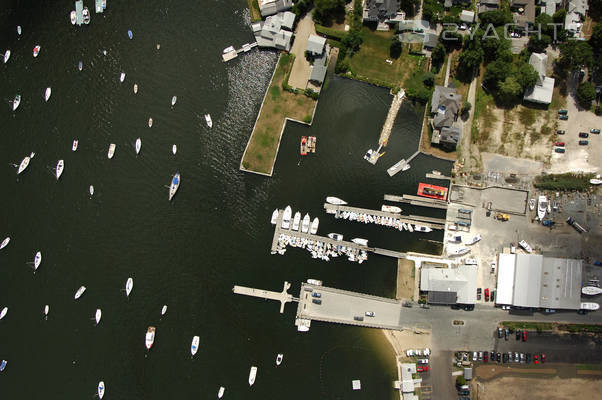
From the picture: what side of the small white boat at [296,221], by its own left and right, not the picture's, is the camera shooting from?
back

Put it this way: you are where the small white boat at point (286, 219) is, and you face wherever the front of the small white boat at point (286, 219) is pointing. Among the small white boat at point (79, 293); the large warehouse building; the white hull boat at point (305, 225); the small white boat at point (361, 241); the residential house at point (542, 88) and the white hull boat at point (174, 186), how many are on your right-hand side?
4

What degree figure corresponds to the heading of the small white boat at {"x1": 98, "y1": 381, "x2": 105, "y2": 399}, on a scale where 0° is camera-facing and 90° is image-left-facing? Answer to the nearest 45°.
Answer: approximately 180°

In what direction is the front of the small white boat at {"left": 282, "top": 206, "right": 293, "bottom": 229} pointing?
away from the camera

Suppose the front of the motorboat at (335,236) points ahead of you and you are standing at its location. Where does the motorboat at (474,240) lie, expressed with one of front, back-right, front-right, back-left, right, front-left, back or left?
back

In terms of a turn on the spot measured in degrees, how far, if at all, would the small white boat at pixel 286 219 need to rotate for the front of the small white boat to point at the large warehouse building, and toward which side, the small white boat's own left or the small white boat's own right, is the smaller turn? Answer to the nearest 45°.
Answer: approximately 90° to the small white boat's own right

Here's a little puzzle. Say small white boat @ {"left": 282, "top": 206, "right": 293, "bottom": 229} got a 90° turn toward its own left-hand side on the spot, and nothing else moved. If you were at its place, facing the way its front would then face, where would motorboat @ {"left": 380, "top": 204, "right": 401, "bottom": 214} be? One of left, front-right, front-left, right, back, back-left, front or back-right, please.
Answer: back
